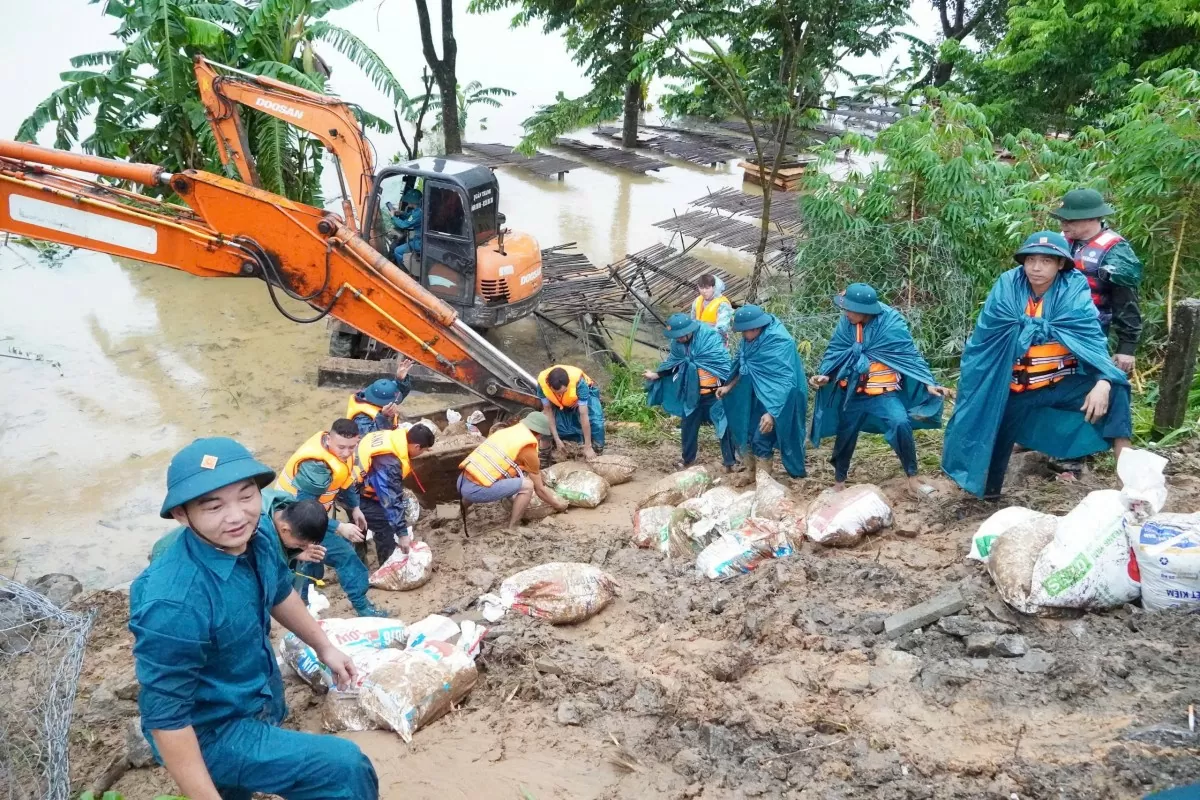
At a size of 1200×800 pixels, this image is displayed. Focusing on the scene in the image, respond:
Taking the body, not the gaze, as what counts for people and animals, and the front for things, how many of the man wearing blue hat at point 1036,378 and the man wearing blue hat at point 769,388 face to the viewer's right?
0

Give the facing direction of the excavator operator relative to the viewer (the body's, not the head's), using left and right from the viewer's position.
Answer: facing to the left of the viewer

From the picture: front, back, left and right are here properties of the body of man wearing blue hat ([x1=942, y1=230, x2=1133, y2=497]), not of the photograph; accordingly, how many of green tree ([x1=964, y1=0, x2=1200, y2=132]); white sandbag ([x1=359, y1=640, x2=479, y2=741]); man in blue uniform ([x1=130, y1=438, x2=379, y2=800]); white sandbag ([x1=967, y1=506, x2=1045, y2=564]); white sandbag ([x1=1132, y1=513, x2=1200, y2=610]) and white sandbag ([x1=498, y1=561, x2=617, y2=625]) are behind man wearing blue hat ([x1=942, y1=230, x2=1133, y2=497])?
1

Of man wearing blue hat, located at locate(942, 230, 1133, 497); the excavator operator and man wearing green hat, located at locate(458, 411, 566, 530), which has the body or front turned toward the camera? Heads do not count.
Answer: man wearing blue hat, located at locate(942, 230, 1133, 497)

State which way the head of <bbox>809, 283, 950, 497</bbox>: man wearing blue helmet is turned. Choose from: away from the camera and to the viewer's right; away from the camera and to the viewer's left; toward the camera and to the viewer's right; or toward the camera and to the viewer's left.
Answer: toward the camera and to the viewer's left

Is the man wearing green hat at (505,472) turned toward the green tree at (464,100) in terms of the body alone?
no

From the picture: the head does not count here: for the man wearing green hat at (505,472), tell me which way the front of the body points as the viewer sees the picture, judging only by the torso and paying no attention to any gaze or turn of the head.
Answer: to the viewer's right

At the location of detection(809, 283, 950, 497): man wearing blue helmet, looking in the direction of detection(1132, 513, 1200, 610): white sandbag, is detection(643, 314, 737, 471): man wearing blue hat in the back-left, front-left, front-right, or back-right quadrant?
back-right

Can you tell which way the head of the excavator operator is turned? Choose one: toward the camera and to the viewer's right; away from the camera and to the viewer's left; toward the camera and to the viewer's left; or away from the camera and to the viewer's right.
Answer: toward the camera and to the viewer's left

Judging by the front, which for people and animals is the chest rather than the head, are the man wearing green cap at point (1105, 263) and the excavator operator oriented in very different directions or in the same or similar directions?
same or similar directions

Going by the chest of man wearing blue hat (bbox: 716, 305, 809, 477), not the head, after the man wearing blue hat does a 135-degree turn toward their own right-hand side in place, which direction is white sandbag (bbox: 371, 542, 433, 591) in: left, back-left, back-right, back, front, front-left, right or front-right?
back-left

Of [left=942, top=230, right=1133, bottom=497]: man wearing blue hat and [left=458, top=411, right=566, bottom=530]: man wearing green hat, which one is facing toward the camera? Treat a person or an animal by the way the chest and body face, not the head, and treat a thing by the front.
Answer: [left=942, top=230, right=1133, bottom=497]: man wearing blue hat

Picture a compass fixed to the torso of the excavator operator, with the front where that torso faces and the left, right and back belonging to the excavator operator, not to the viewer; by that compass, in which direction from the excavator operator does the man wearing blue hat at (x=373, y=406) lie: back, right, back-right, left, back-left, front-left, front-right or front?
left

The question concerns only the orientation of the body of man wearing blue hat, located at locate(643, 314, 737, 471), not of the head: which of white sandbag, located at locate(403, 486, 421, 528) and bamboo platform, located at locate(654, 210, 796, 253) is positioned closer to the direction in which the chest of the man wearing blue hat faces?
the white sandbag

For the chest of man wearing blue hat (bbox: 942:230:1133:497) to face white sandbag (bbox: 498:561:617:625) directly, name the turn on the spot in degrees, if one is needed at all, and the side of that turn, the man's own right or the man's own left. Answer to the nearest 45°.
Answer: approximately 45° to the man's own right

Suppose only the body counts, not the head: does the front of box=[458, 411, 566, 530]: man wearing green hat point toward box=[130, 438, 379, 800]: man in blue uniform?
no

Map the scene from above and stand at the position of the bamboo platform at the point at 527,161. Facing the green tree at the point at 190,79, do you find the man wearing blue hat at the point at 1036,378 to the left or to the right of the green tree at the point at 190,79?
left

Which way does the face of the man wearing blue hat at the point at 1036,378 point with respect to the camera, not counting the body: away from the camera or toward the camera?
toward the camera

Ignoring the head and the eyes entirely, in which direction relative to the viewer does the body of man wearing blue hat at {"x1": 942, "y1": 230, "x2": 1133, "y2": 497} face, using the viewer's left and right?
facing the viewer
